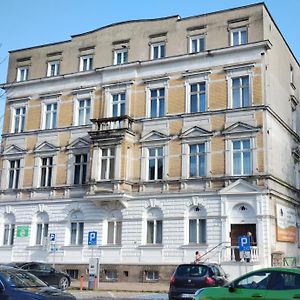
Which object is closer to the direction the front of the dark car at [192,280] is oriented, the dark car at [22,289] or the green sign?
the green sign

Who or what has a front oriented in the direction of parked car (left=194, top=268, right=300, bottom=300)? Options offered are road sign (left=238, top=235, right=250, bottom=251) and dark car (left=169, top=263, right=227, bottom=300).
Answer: the road sign

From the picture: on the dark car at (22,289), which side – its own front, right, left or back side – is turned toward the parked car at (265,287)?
front

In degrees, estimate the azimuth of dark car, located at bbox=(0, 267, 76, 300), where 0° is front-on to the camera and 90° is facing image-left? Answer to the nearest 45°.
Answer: approximately 315°

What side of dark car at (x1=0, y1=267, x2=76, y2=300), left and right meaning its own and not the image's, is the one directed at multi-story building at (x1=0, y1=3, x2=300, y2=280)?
left

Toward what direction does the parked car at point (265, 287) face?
to the viewer's left

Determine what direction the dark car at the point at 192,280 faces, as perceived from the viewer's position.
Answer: facing away from the viewer and to the right of the viewer

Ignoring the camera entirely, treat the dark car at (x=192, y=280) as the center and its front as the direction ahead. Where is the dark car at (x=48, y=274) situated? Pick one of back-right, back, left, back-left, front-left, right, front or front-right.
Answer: left

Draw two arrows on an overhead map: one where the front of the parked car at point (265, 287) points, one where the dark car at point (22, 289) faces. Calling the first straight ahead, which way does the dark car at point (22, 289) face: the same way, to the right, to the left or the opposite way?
the opposite way

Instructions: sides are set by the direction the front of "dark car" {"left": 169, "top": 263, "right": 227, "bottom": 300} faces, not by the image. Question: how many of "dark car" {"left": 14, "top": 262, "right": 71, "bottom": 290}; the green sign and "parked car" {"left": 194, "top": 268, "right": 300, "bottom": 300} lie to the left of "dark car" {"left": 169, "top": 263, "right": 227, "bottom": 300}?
2

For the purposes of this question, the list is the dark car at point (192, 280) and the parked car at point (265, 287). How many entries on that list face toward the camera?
0

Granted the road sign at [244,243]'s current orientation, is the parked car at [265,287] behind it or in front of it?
in front

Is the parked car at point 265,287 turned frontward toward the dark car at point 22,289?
yes
